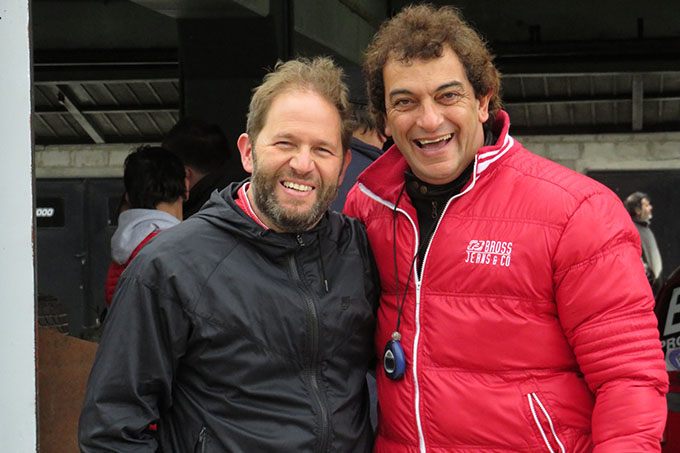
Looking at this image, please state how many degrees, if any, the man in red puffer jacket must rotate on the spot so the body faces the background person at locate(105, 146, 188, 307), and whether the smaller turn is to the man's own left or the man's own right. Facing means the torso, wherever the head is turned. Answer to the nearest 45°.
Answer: approximately 90° to the man's own right

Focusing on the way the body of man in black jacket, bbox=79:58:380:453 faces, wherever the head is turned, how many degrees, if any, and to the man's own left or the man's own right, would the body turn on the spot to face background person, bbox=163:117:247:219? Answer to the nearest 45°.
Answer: approximately 135° to the man's own left

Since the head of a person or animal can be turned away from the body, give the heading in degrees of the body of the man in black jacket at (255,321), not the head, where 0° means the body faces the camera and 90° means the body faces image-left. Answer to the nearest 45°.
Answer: approximately 315°

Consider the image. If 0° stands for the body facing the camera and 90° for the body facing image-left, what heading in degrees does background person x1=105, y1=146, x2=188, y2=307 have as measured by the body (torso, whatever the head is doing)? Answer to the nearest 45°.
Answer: approximately 225°

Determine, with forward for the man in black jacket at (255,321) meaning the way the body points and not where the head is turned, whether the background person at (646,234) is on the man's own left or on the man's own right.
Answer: on the man's own left
